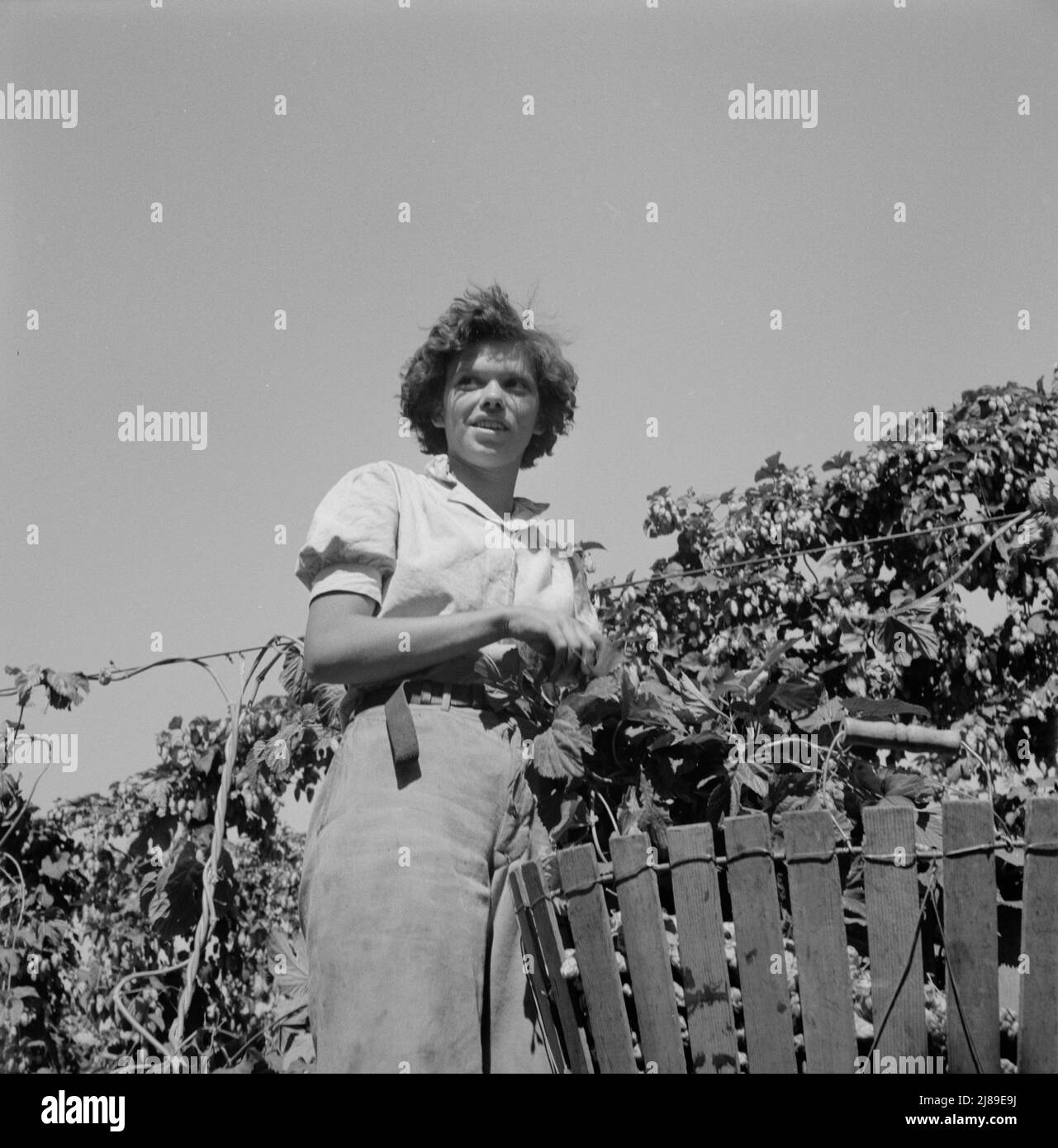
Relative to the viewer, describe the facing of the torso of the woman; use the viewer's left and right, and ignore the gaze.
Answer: facing the viewer and to the right of the viewer

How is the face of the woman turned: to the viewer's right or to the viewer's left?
to the viewer's right
